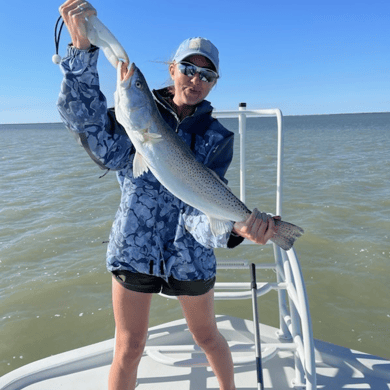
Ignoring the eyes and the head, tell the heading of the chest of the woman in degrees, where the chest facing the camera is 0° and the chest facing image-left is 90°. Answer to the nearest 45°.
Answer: approximately 0°

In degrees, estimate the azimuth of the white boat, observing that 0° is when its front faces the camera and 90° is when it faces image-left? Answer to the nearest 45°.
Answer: approximately 180°
